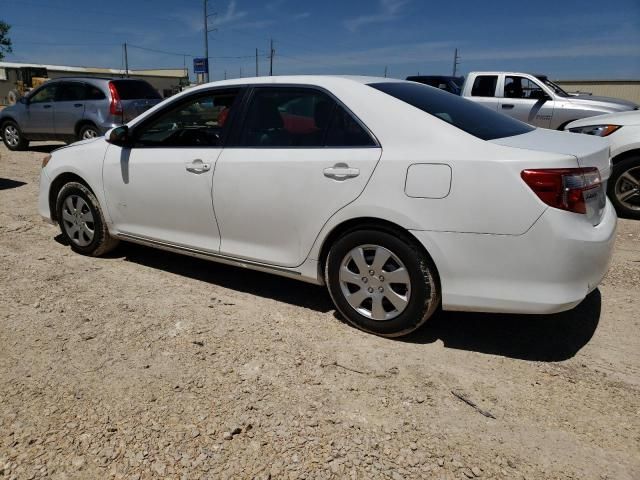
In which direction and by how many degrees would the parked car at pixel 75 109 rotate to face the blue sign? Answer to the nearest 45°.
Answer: approximately 45° to its right

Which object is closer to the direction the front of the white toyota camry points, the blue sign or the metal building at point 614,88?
the blue sign

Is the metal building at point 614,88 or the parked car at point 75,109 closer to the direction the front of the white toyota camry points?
the parked car

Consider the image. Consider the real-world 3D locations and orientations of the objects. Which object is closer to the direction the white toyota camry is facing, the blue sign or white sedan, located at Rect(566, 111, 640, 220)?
the blue sign

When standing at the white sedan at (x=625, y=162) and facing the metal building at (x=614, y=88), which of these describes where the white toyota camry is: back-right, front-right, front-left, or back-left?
back-left

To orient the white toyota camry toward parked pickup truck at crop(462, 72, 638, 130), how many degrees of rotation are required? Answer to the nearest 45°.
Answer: approximately 90° to its right

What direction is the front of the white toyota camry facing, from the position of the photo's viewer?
facing away from the viewer and to the left of the viewer

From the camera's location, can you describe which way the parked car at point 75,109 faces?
facing away from the viewer and to the left of the viewer

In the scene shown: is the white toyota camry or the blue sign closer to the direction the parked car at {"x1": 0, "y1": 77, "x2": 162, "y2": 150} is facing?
the blue sign

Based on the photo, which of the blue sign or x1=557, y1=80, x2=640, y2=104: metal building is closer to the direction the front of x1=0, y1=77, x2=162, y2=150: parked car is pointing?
the blue sign
